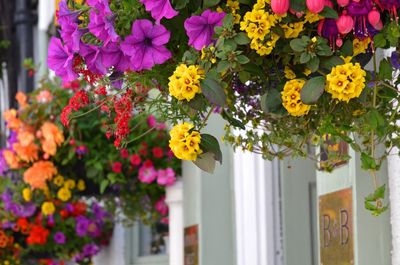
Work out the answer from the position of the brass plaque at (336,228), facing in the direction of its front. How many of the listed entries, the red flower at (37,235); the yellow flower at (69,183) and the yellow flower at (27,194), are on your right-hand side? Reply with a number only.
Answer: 3

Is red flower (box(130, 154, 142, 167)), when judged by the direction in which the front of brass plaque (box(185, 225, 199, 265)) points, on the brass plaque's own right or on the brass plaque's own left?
on the brass plaque's own right

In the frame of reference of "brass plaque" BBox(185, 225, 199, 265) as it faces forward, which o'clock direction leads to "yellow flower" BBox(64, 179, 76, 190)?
The yellow flower is roughly at 3 o'clock from the brass plaque.

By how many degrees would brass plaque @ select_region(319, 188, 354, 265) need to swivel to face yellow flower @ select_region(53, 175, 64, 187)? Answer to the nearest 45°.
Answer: approximately 90° to its right

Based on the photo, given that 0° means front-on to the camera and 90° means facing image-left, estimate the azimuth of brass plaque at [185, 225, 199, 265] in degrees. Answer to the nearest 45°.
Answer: approximately 45°

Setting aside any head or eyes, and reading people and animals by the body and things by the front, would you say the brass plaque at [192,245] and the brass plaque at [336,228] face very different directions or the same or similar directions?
same or similar directions

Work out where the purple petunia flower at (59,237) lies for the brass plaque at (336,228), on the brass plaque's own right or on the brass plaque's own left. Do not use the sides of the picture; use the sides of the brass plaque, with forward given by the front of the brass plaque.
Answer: on the brass plaque's own right

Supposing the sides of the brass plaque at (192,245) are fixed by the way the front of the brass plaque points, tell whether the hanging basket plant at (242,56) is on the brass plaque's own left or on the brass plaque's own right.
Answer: on the brass plaque's own left

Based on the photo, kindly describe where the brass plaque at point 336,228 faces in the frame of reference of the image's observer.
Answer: facing the viewer and to the left of the viewer

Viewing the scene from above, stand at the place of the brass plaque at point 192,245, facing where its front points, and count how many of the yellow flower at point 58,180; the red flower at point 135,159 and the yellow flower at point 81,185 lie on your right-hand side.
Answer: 3

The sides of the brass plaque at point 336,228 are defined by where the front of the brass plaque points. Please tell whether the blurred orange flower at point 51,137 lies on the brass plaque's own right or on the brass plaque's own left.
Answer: on the brass plaque's own right

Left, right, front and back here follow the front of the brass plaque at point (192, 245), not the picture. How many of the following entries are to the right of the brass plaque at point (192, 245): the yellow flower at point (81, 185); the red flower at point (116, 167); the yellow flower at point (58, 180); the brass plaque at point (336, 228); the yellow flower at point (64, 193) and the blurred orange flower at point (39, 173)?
5

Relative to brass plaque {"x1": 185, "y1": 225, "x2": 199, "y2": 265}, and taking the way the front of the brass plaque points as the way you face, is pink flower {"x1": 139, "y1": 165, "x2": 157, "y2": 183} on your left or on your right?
on your right

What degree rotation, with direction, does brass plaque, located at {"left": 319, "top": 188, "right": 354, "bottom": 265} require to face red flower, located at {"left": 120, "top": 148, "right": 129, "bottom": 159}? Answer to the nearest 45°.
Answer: approximately 90° to its right

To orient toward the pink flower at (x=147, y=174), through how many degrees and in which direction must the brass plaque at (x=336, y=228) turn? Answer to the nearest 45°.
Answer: approximately 90° to its right

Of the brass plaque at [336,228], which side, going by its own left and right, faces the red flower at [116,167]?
right
